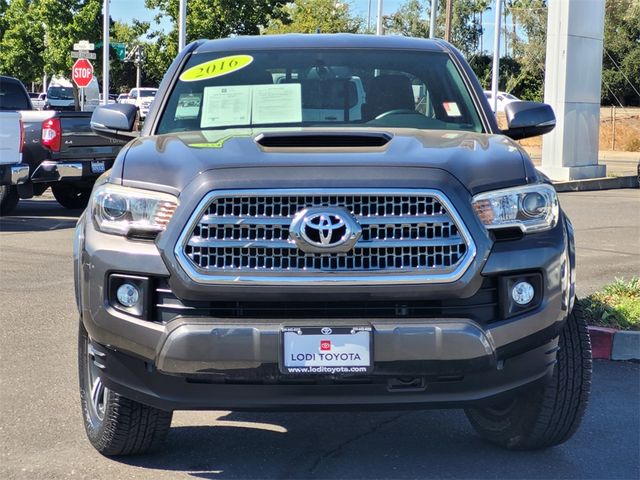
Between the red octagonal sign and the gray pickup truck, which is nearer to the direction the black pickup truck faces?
the red octagonal sign

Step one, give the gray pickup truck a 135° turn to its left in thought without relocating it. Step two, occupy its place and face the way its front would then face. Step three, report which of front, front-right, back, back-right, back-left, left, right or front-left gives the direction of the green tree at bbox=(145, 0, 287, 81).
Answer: front-left

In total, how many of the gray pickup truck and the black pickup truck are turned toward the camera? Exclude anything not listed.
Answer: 1

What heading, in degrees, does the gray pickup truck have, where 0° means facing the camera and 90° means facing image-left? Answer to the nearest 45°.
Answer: approximately 0°

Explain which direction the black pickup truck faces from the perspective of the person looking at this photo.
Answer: facing away from the viewer and to the left of the viewer

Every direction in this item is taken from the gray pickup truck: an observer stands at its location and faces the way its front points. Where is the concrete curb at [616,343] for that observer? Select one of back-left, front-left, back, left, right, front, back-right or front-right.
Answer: back-left

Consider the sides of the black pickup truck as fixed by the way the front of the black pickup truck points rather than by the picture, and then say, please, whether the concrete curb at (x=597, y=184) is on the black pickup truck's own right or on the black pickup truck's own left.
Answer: on the black pickup truck's own right

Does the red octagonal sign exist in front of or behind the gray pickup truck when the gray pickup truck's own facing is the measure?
behind

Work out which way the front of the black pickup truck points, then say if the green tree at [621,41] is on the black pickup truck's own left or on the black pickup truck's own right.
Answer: on the black pickup truck's own right
